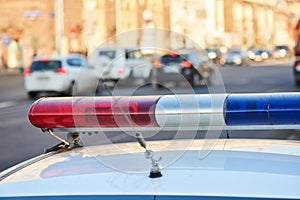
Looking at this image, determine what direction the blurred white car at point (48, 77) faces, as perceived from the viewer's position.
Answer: facing away from the viewer and to the right of the viewer

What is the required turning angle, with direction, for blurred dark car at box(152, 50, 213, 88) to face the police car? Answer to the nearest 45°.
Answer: approximately 135° to its right

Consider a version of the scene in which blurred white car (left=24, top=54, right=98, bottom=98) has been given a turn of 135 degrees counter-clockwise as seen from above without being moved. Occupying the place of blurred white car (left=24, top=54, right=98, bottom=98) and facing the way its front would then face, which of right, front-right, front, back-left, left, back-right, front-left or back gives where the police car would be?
left

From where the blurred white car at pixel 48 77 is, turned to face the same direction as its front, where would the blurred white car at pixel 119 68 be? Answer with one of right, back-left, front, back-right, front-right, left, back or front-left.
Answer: front

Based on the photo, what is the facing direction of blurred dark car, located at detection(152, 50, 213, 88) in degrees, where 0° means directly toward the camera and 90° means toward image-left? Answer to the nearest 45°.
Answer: approximately 225°
